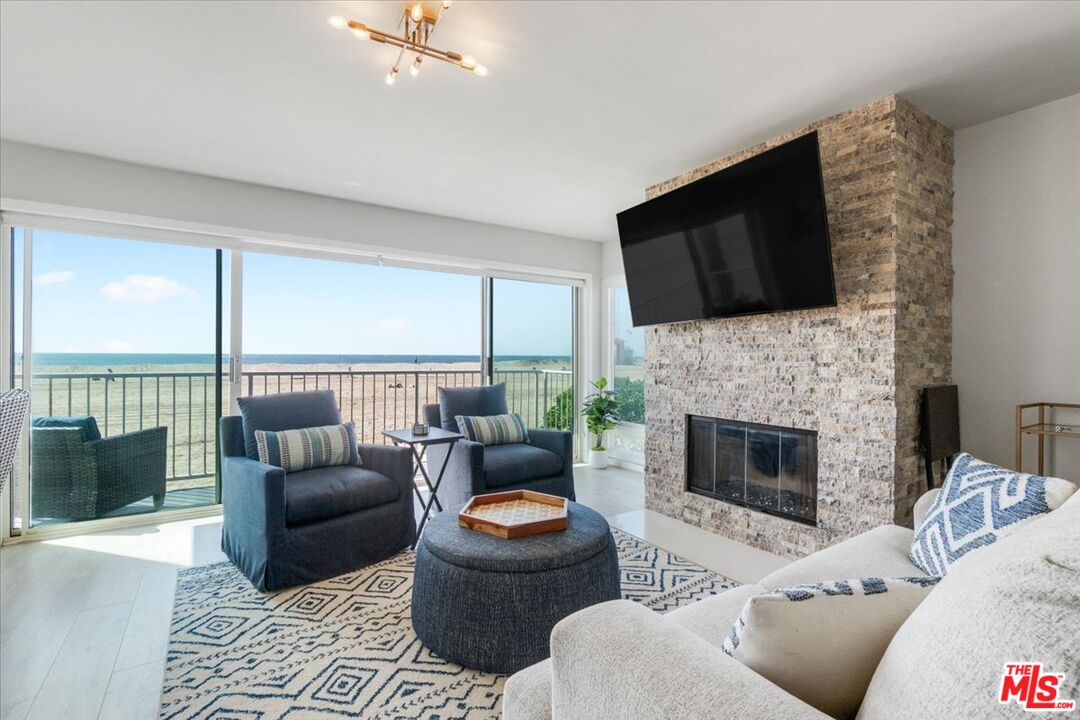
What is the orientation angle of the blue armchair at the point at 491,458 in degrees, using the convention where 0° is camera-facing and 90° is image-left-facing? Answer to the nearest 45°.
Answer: approximately 315°

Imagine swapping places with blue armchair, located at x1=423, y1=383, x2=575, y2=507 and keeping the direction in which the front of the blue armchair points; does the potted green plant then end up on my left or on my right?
on my left

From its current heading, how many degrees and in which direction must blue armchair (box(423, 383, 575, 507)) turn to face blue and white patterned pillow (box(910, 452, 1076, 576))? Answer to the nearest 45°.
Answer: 0° — it already faces it

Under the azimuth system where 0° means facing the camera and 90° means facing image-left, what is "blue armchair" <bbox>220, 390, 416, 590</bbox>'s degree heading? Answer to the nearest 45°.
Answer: approximately 315°

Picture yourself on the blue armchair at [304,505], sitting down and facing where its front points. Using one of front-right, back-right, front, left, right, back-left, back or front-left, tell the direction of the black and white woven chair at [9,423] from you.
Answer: right

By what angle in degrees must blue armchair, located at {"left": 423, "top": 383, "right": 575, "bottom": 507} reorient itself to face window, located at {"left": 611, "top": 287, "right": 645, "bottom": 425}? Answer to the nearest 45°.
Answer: approximately 90° to its left

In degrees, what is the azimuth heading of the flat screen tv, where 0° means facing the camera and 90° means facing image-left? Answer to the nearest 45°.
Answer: approximately 45°

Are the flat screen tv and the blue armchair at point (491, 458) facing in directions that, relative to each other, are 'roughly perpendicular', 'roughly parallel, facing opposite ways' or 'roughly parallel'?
roughly perpendicular

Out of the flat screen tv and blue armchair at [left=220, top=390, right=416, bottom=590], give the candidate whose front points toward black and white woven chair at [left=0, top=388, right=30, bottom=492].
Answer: the flat screen tv

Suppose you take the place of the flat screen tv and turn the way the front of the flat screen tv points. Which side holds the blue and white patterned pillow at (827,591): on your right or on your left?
on your left

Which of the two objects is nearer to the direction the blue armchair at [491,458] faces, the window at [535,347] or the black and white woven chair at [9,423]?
the black and white woven chair

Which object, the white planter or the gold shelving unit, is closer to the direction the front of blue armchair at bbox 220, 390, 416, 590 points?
the gold shelving unit
